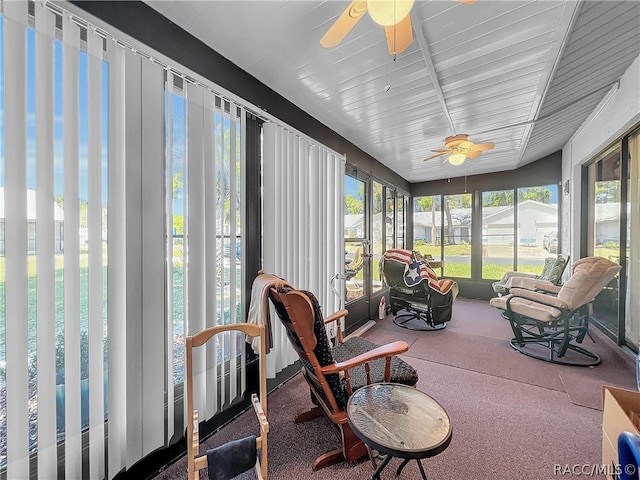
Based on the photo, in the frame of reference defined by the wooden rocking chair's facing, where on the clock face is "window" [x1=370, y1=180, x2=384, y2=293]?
The window is roughly at 11 o'clock from the wooden rocking chair.

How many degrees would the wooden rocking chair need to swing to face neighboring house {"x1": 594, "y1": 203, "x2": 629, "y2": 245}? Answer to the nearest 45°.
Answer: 0° — it already faces it

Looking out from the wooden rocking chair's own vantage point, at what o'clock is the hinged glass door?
The hinged glass door is roughly at 11 o'clock from the wooden rocking chair.

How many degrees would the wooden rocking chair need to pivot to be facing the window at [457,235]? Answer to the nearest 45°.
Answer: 0° — it already faces it

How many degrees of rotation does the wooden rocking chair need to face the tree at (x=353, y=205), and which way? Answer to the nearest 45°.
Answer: approximately 45° to its left

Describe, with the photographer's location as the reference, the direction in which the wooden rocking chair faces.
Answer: facing away from the viewer and to the right of the viewer

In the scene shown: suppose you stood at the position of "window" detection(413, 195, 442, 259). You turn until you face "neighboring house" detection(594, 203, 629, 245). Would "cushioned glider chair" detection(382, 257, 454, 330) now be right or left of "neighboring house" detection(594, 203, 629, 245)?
right
